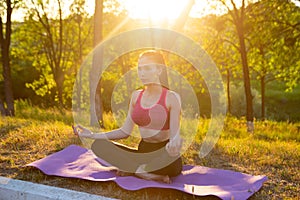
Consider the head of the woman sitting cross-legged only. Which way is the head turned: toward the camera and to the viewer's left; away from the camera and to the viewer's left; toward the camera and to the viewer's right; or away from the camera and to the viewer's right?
toward the camera and to the viewer's left

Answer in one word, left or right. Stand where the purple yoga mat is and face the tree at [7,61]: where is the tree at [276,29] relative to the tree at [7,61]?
right

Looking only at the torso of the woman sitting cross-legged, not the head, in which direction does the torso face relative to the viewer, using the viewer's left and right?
facing the viewer and to the left of the viewer

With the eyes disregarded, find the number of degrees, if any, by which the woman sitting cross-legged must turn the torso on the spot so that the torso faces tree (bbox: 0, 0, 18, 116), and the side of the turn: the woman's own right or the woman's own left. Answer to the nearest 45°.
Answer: approximately 90° to the woman's own right

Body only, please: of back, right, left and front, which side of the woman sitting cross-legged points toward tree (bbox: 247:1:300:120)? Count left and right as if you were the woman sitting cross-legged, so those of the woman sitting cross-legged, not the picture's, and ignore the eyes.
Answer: back

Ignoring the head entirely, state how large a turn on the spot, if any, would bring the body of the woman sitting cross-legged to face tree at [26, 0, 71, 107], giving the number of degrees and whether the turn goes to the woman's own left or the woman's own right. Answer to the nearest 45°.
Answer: approximately 135° to the woman's own right
